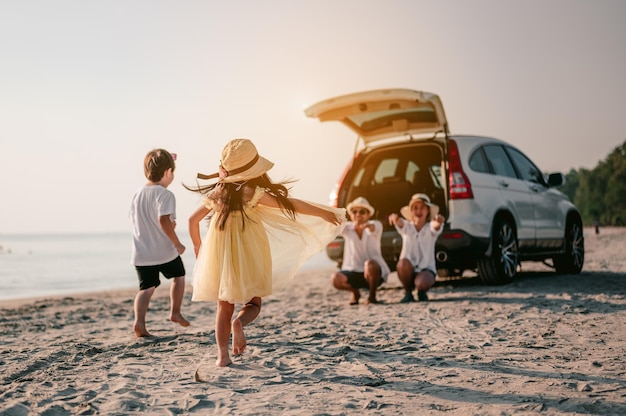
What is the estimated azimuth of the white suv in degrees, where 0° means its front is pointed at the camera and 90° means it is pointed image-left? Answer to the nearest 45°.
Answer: approximately 225°

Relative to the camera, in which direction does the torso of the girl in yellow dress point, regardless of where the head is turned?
away from the camera

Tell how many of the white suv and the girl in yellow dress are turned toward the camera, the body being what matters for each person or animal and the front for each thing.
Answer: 0

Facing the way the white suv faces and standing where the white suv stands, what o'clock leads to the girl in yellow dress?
The girl in yellow dress is roughly at 5 o'clock from the white suv.

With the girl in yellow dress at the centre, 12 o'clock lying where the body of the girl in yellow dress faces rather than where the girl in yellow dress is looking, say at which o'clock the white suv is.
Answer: The white suv is roughly at 1 o'clock from the girl in yellow dress.
